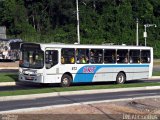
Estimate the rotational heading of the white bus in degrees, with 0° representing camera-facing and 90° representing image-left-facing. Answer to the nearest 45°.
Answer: approximately 45°
